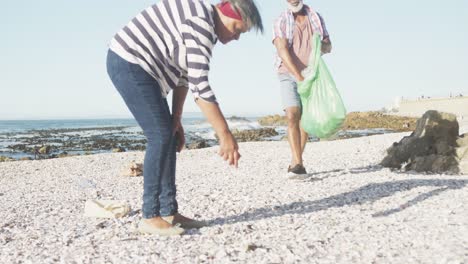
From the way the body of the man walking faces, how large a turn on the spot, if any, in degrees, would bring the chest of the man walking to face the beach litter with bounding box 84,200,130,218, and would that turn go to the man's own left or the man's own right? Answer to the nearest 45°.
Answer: approximately 45° to the man's own right

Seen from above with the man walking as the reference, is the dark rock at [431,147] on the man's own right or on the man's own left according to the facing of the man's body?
on the man's own left

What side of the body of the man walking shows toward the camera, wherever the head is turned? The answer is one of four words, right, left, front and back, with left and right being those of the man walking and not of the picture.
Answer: front

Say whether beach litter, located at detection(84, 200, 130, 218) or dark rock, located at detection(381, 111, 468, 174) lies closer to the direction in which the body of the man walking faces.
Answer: the beach litter

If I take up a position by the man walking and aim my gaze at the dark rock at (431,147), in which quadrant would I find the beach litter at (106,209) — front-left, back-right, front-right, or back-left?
back-right
